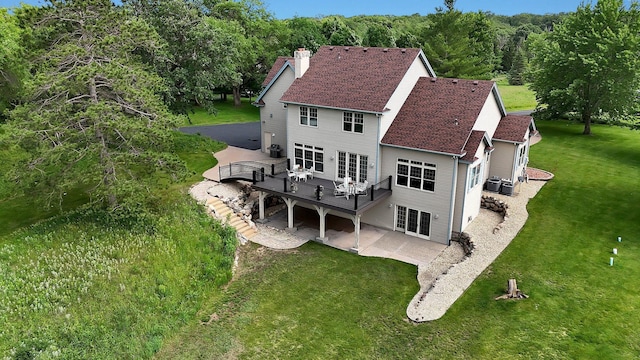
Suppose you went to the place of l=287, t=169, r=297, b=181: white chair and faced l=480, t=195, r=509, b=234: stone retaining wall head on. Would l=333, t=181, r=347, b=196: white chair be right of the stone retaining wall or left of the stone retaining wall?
right

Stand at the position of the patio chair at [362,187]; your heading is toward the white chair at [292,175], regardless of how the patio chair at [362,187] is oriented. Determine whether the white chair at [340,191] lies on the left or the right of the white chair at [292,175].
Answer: left

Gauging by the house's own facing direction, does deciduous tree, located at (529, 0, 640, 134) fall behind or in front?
in front

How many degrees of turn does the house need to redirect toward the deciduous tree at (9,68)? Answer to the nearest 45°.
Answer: approximately 135° to its left

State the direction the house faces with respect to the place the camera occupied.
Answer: facing away from the viewer and to the right of the viewer

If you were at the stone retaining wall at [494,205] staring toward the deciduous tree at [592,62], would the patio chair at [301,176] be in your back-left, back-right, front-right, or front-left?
back-left
